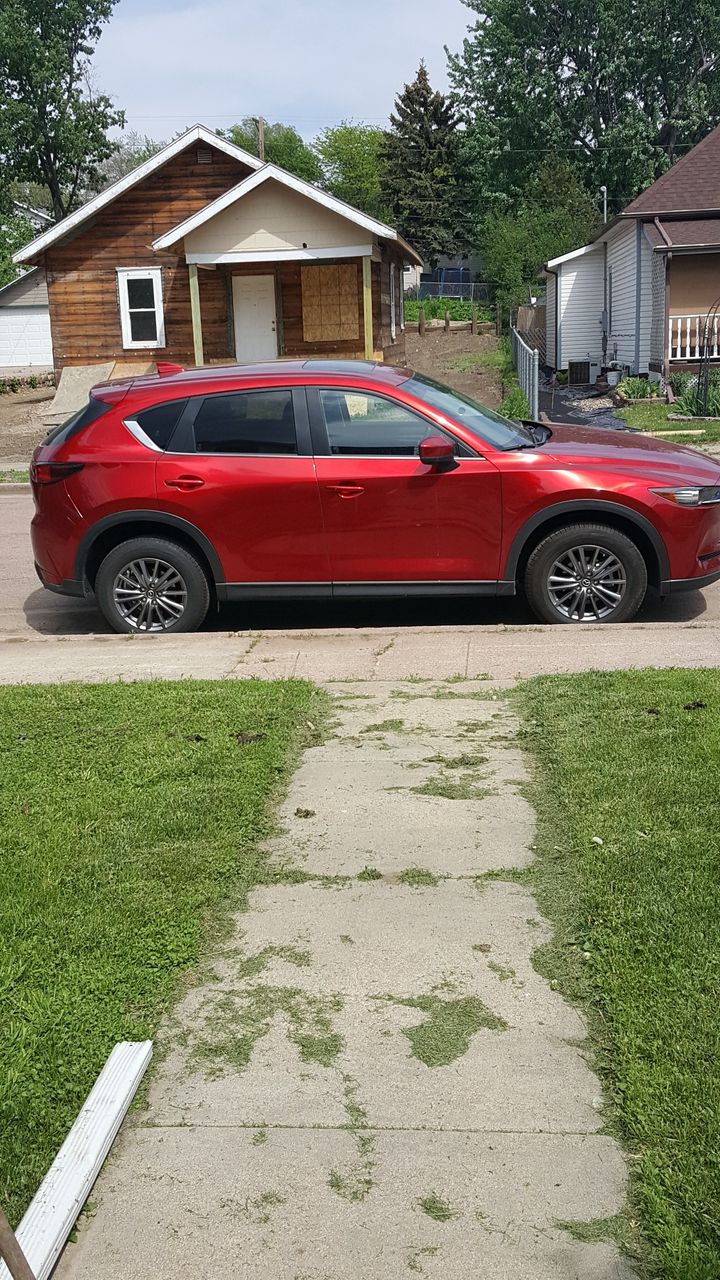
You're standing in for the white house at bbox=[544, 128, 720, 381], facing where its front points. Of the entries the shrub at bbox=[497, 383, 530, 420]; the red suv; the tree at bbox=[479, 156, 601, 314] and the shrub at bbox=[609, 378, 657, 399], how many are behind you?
1

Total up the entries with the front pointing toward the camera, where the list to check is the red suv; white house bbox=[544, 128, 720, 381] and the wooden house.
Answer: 2

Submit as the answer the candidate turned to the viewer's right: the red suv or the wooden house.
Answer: the red suv

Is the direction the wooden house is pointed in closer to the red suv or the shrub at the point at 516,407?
the red suv

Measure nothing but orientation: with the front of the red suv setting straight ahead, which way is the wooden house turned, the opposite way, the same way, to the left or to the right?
to the right

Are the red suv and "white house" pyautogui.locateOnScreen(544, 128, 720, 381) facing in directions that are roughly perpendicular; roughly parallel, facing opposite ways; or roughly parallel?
roughly perpendicular

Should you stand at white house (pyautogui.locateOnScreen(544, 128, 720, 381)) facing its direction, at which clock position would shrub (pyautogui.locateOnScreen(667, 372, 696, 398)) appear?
The shrub is roughly at 12 o'clock from the white house.

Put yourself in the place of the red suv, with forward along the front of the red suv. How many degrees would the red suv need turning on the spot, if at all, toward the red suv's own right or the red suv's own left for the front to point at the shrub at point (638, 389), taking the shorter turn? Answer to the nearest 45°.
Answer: approximately 90° to the red suv's own left

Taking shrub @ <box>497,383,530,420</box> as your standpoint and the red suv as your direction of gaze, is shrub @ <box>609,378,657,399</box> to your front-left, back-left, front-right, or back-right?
back-left

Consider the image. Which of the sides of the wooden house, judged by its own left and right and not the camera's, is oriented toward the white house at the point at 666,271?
left

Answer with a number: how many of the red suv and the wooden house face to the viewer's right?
1

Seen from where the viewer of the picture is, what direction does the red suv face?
facing to the right of the viewer

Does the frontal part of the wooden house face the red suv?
yes

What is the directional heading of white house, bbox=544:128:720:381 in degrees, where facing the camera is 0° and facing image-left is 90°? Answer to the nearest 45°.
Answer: approximately 0°

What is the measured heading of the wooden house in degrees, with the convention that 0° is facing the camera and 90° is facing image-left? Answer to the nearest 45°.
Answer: approximately 0°
